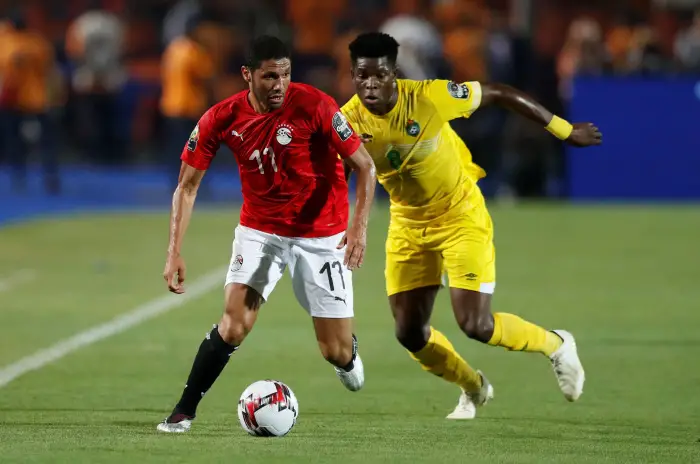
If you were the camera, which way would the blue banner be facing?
facing the viewer

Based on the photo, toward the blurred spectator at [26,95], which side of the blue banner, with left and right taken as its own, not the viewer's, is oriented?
right

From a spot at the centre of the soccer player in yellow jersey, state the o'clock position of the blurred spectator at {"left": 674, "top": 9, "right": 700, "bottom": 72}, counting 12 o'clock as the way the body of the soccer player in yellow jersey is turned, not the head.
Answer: The blurred spectator is roughly at 5 o'clock from the soccer player in yellow jersey.

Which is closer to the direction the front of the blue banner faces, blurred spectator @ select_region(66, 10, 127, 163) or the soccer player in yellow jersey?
the soccer player in yellow jersey

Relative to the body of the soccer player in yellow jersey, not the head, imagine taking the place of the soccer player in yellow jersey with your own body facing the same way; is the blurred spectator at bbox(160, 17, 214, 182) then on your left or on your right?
on your right

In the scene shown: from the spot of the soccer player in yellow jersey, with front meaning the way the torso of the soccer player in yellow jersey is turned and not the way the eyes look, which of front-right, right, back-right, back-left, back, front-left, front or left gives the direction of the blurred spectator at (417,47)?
back-right

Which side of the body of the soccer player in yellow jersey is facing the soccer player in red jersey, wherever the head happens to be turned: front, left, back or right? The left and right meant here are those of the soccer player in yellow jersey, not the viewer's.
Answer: front

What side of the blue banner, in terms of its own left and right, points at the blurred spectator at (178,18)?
right

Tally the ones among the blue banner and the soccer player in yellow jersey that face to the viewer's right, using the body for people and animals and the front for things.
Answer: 0

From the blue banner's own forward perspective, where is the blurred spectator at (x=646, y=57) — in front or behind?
behind

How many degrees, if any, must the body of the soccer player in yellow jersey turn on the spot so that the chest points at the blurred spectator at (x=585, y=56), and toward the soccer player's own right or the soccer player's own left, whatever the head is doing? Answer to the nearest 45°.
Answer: approximately 135° to the soccer player's own right

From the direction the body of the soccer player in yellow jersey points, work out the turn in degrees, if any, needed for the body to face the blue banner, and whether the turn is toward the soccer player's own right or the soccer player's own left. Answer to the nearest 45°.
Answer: approximately 135° to the soccer player's own right

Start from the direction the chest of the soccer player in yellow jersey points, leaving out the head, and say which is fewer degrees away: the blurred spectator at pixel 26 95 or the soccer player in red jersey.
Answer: the soccer player in red jersey

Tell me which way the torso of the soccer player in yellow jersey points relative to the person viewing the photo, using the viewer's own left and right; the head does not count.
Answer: facing the viewer and to the left of the viewer

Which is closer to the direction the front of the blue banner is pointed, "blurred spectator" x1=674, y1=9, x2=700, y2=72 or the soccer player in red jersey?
the soccer player in red jersey
